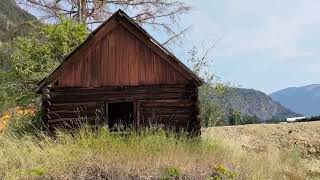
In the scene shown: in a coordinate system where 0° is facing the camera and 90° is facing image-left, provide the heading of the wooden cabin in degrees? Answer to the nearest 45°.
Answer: approximately 0°
